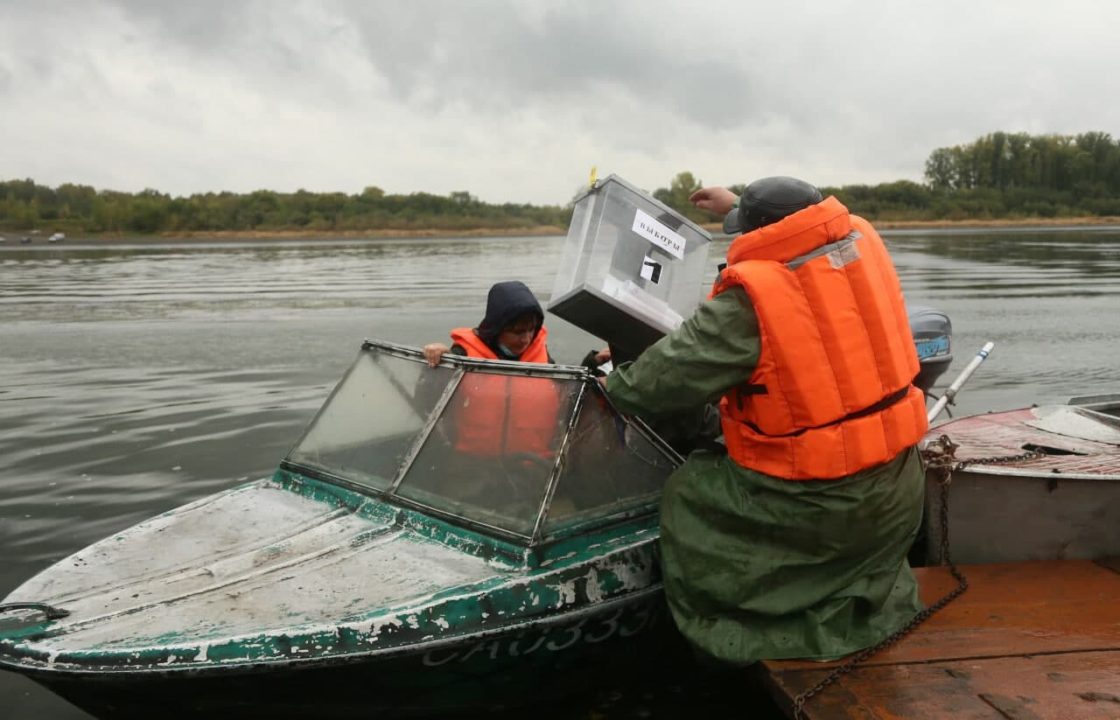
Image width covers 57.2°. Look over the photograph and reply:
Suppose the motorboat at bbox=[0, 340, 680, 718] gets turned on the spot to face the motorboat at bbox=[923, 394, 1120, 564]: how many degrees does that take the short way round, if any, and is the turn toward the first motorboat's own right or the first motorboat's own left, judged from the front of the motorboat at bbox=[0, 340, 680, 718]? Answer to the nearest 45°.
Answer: approximately 135° to the first motorboat's own left

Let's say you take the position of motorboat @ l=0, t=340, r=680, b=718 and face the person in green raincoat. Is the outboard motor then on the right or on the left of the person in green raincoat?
left

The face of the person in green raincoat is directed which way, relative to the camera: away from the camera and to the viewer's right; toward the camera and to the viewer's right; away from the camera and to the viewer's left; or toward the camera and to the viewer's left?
away from the camera and to the viewer's left

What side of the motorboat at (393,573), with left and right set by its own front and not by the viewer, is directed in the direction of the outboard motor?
back

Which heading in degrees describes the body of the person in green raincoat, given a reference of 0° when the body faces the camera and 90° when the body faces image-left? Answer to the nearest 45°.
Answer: approximately 135°

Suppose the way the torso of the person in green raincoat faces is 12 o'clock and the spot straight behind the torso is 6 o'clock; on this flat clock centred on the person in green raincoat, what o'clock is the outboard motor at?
The outboard motor is roughly at 2 o'clock from the person in green raincoat.

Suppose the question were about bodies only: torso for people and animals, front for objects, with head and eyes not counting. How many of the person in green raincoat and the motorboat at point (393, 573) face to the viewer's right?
0

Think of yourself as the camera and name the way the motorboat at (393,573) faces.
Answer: facing the viewer and to the left of the viewer

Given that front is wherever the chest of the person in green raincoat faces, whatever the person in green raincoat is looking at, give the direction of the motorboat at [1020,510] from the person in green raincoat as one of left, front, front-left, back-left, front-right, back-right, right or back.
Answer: right

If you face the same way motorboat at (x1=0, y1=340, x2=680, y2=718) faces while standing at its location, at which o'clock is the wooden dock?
The wooden dock is roughly at 8 o'clock from the motorboat.
